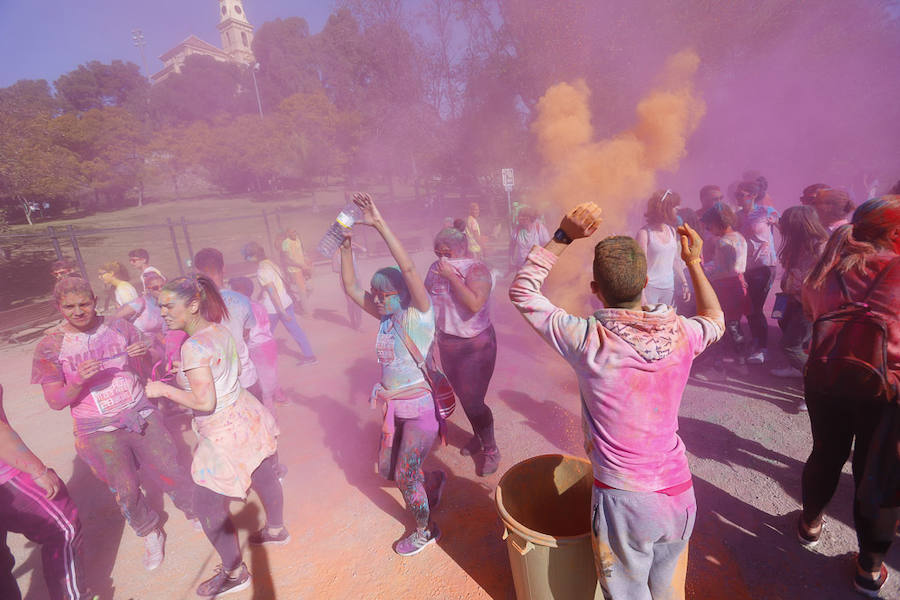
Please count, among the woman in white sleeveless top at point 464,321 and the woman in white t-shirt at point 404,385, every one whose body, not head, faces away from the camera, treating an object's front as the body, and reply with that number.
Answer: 0

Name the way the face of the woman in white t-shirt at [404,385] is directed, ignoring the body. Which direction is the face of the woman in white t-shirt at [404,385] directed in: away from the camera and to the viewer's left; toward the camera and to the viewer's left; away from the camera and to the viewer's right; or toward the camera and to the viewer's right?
toward the camera and to the viewer's left

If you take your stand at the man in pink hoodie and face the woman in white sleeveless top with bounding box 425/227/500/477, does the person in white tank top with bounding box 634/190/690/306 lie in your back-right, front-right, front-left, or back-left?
front-right

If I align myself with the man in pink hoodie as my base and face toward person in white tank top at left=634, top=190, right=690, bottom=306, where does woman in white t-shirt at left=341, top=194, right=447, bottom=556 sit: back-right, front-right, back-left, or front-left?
front-left

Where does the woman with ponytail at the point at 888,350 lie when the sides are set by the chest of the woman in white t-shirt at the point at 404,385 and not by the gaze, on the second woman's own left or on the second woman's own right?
on the second woman's own left

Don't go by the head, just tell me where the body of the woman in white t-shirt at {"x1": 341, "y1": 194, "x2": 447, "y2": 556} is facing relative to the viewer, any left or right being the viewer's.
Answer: facing the viewer and to the left of the viewer

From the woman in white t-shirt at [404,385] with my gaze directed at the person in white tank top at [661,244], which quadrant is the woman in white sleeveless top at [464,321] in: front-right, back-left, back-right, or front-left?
front-left

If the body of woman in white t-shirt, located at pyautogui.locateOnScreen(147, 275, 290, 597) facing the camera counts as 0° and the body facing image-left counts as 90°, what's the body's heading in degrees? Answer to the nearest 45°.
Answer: approximately 90°

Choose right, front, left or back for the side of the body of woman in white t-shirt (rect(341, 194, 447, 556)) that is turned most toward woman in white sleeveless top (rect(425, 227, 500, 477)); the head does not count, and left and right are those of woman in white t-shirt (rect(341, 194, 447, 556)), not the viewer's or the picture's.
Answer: back

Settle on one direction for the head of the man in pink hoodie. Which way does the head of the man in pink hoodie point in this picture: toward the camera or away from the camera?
away from the camera

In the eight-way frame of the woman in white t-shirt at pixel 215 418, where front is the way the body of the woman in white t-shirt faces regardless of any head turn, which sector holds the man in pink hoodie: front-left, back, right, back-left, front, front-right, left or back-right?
back-left

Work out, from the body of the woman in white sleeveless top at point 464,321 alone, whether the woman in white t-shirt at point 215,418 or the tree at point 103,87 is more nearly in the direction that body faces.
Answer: the woman in white t-shirt
